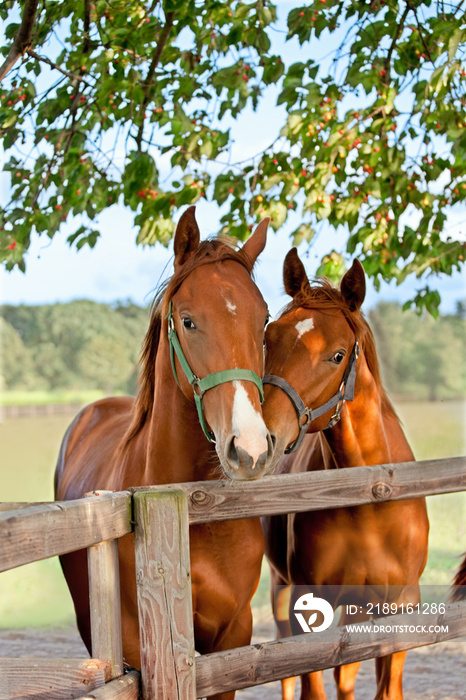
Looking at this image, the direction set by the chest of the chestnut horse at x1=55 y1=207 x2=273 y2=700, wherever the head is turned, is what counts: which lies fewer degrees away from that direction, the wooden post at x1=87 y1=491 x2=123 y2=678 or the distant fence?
the wooden post

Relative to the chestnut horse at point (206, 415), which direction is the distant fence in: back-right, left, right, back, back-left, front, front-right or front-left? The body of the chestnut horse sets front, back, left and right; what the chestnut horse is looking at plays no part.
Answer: back-left

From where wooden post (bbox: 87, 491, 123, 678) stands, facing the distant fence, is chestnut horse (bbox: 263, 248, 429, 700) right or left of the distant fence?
right

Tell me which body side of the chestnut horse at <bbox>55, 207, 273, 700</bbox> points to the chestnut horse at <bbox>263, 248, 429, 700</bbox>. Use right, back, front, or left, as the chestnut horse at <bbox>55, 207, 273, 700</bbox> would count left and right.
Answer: left

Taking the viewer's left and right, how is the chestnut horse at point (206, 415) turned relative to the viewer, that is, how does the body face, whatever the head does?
facing the viewer and to the right of the viewer
